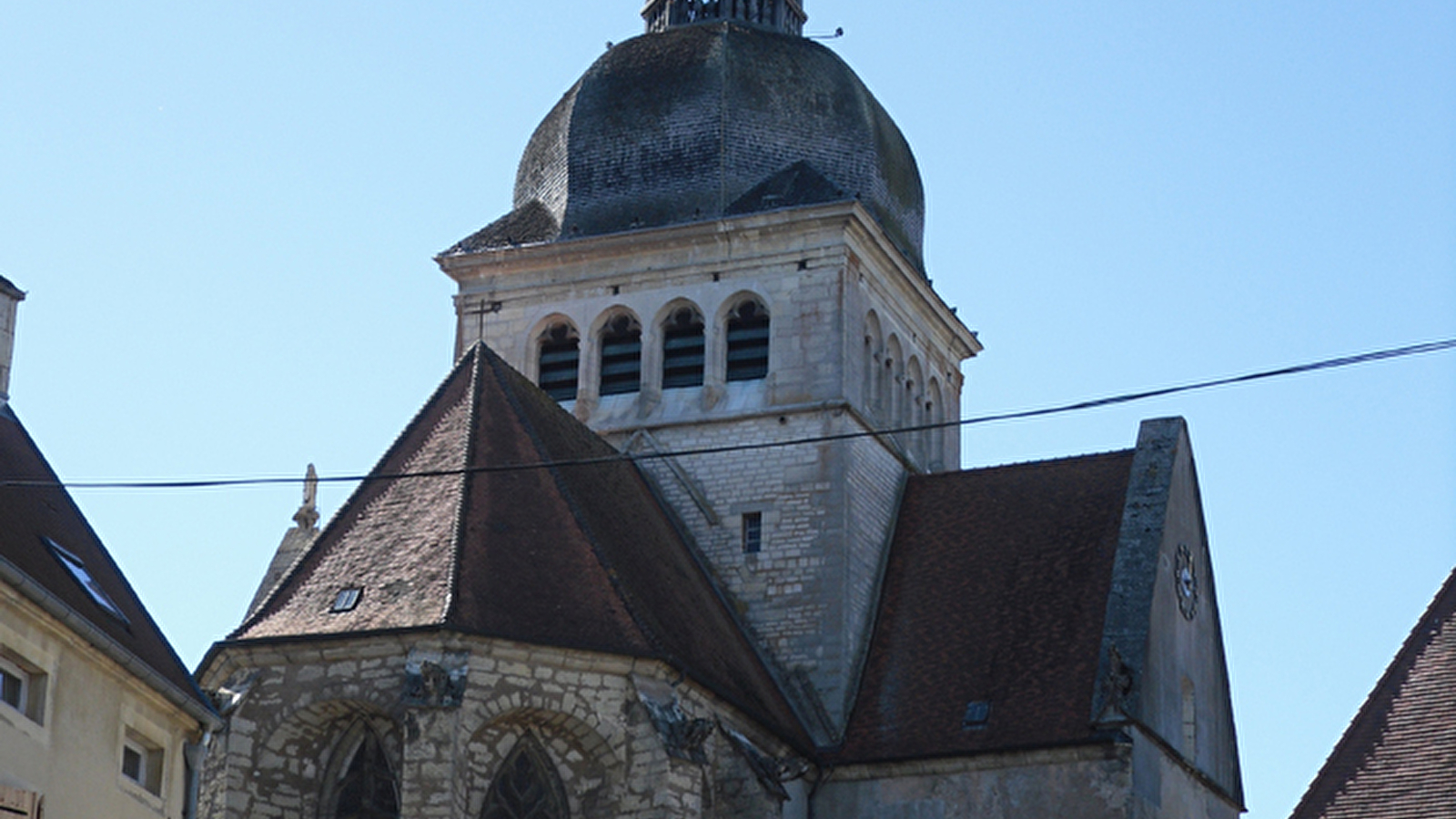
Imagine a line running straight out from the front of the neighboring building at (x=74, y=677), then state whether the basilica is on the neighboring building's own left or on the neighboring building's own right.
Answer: on the neighboring building's own left
